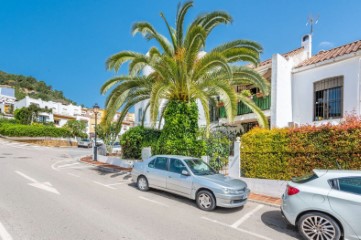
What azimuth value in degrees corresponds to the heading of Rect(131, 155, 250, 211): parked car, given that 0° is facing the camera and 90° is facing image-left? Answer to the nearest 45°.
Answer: approximately 315°

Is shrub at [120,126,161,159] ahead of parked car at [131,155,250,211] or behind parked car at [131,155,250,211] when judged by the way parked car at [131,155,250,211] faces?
behind

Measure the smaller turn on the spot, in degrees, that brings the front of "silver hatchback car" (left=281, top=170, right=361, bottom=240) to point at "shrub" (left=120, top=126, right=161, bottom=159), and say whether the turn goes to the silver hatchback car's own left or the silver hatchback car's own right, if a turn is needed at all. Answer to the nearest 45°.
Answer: approximately 135° to the silver hatchback car's own left

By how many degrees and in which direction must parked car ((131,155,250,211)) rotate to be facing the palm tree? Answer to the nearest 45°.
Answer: approximately 135° to its left

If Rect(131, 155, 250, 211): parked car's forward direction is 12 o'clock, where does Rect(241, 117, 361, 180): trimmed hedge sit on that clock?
The trimmed hedge is roughly at 10 o'clock from the parked car.

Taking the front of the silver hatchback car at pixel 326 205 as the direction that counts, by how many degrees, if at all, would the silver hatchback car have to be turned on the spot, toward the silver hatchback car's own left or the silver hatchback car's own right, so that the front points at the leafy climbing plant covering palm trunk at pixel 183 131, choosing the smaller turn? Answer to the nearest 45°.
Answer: approximately 135° to the silver hatchback car's own left

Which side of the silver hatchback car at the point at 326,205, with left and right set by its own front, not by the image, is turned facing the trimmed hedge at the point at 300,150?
left

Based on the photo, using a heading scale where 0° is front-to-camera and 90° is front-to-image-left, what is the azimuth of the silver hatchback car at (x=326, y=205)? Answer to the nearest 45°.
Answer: approximately 270°

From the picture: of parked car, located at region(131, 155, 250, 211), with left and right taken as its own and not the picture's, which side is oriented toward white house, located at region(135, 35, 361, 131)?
left
